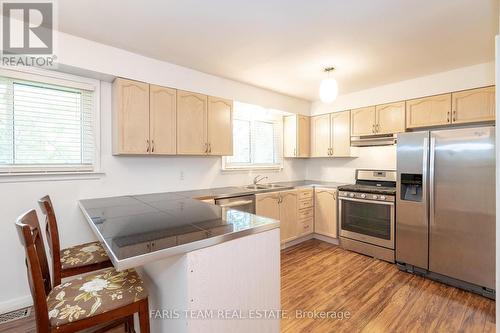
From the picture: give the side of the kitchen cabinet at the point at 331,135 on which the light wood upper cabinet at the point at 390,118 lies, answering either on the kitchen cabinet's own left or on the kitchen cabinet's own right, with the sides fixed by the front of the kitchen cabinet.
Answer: on the kitchen cabinet's own left

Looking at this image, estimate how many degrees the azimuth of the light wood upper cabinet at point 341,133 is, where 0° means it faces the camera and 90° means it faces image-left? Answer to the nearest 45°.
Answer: approximately 45°

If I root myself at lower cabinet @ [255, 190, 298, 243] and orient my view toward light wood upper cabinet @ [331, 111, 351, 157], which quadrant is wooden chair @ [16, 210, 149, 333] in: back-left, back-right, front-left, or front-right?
back-right

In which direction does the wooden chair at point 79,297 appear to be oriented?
to the viewer's right

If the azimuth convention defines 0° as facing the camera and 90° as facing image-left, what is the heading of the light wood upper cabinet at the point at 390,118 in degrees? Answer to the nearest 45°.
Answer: approximately 45°

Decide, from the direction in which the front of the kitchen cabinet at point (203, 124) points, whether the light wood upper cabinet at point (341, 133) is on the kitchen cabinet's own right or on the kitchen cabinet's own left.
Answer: on the kitchen cabinet's own left

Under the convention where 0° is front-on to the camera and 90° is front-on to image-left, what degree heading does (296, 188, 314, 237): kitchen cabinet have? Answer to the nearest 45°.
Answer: approximately 315°

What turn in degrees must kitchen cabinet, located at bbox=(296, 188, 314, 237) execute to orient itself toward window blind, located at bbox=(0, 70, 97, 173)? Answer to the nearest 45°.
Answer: approximately 90° to its right

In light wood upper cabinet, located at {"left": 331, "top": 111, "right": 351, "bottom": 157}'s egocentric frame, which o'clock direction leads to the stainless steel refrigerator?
The stainless steel refrigerator is roughly at 9 o'clock from the light wood upper cabinet.

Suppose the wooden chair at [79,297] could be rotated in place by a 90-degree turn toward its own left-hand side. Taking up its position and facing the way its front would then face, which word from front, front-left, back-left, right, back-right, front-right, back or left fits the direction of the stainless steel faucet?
front-right

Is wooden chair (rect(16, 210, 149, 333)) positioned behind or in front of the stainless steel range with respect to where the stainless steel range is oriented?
in front

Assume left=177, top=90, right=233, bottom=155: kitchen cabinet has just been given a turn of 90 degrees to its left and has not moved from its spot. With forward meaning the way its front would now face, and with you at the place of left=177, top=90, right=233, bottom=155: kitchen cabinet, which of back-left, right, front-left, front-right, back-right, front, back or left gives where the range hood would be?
front-right

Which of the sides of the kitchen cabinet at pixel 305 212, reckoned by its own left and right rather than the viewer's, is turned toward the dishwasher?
right
